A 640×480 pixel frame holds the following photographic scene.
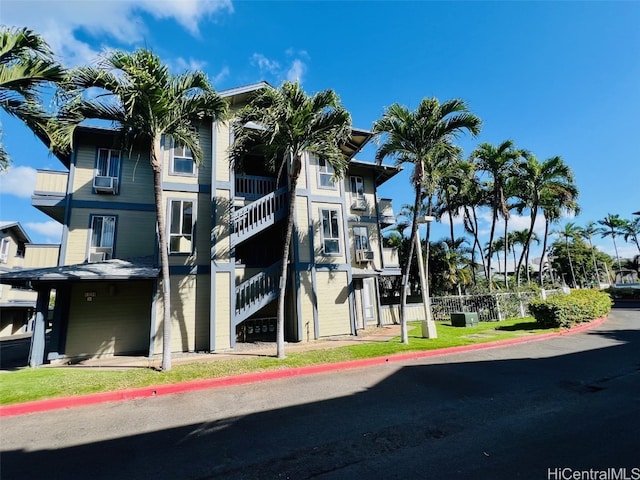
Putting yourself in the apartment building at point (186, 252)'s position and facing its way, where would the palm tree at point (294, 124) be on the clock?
The palm tree is roughly at 11 o'clock from the apartment building.

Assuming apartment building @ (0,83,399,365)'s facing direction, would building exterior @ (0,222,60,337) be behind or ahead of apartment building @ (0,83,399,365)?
behind

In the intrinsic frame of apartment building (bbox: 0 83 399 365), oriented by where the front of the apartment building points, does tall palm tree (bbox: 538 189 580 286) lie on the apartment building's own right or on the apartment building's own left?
on the apartment building's own left

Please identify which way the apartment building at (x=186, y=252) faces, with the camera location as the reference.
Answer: facing the viewer

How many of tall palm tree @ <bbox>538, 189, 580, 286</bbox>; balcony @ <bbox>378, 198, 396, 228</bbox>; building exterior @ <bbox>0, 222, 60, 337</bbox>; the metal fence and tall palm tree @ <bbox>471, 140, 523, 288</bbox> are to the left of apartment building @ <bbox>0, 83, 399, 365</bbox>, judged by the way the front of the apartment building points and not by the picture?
4

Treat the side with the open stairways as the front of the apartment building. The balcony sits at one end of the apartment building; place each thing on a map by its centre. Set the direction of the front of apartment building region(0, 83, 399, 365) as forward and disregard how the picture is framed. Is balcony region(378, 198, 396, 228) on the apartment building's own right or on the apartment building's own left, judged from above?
on the apartment building's own left

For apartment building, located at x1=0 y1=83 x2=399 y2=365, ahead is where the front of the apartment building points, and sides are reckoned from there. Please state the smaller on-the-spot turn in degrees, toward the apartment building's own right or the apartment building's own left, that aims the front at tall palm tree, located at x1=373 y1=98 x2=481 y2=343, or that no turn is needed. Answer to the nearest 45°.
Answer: approximately 45° to the apartment building's own left

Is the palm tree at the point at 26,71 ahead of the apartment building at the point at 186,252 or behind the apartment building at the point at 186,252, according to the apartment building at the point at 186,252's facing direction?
ahead

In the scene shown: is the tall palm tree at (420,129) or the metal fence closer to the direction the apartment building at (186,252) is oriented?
the tall palm tree

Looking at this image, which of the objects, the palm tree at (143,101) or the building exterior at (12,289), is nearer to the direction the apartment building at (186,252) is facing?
the palm tree

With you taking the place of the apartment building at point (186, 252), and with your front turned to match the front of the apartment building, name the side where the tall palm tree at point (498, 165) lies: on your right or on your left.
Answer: on your left

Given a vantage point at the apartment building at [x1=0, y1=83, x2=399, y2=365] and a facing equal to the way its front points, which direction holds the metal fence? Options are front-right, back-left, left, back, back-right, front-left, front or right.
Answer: left
